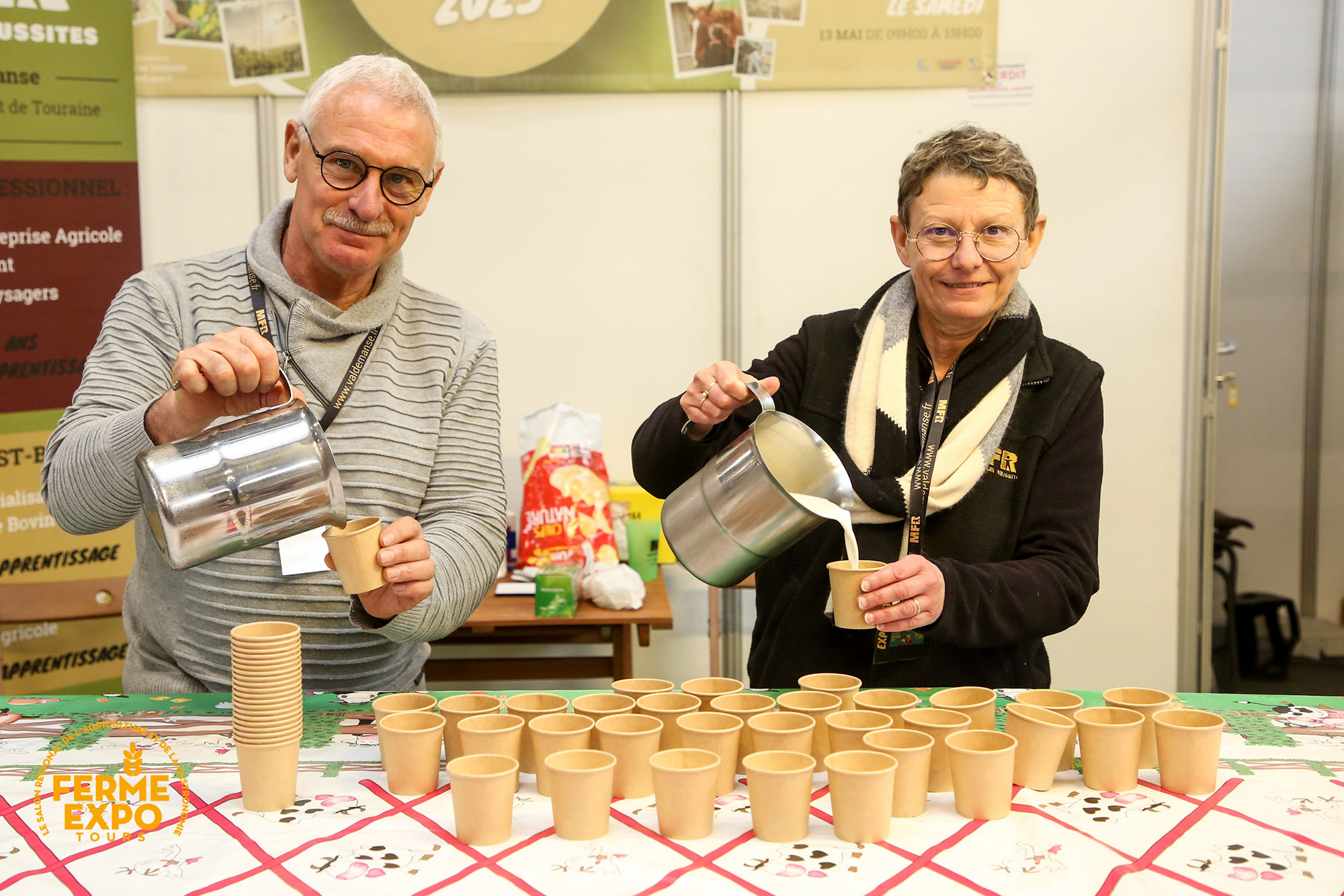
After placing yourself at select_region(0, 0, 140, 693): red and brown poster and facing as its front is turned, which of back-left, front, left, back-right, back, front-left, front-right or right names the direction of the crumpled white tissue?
front-left

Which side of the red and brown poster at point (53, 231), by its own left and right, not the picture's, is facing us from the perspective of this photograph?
front

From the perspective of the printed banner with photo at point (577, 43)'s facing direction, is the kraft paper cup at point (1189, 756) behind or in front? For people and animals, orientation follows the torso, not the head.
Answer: in front

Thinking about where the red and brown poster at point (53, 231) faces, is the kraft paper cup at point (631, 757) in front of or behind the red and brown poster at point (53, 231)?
in front

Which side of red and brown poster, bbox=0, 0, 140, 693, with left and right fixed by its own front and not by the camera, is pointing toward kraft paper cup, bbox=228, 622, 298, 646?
front

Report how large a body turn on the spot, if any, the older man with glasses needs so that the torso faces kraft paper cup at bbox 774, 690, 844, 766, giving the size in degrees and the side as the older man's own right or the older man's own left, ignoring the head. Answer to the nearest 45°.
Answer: approximately 45° to the older man's own left

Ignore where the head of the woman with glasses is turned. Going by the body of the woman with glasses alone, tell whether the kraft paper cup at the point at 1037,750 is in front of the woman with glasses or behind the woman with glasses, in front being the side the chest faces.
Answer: in front

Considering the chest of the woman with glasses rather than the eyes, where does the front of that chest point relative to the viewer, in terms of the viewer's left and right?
facing the viewer

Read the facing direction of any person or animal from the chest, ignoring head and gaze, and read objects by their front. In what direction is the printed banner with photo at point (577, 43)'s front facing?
toward the camera
